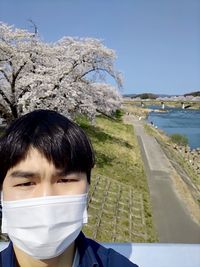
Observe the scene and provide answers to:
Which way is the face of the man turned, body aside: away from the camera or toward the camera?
toward the camera

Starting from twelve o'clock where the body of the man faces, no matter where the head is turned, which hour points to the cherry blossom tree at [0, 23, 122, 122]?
The cherry blossom tree is roughly at 6 o'clock from the man.

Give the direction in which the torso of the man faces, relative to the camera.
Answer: toward the camera
